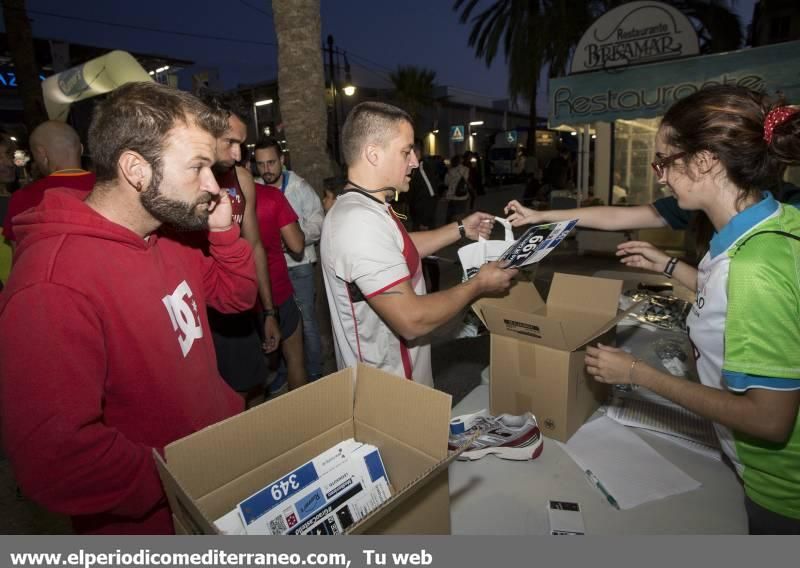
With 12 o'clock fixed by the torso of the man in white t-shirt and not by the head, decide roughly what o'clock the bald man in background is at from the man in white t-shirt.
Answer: The bald man in background is roughly at 7 o'clock from the man in white t-shirt.

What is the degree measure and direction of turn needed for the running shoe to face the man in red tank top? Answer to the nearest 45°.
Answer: approximately 45° to its right

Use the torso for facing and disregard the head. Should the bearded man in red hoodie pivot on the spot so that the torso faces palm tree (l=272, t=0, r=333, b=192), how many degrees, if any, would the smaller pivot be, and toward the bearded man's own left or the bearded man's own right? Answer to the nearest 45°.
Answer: approximately 90° to the bearded man's own left

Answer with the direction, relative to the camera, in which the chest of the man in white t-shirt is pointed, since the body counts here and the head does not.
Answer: to the viewer's right

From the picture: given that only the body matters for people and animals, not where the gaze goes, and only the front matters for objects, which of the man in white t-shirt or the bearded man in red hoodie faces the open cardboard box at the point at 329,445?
the bearded man in red hoodie

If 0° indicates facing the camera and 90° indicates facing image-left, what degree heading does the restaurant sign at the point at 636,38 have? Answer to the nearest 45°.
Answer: approximately 45°

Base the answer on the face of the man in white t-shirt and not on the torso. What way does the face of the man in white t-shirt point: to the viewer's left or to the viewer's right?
to the viewer's right

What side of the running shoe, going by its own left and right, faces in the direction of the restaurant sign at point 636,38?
right

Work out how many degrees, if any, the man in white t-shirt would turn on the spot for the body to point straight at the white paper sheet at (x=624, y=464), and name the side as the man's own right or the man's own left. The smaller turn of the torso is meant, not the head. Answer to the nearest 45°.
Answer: approximately 45° to the man's own right

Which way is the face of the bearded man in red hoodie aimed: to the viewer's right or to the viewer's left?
to the viewer's right

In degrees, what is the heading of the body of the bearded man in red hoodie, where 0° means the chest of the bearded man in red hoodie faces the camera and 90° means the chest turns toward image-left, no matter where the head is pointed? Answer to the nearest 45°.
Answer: approximately 315°

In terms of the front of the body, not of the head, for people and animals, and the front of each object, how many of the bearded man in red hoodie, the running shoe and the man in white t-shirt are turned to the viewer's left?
1

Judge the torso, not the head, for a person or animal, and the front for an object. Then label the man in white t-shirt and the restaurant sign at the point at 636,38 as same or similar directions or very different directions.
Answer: very different directions

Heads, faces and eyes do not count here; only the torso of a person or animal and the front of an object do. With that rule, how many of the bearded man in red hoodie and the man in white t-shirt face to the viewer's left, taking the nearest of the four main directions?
0
